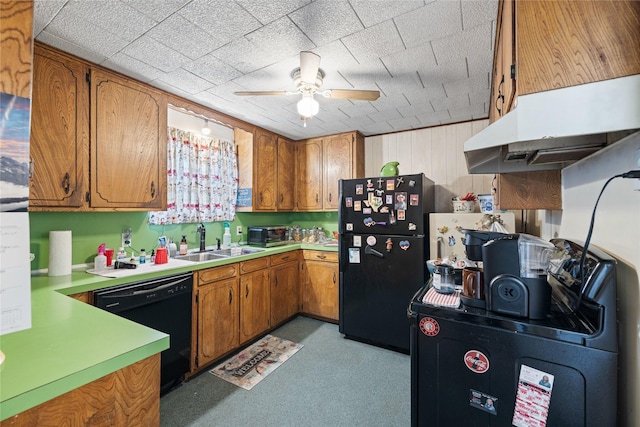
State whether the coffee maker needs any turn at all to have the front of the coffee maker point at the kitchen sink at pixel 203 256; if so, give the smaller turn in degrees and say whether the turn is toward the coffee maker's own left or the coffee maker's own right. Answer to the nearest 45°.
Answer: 0° — it already faces it

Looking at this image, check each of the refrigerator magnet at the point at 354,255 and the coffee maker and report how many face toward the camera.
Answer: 1

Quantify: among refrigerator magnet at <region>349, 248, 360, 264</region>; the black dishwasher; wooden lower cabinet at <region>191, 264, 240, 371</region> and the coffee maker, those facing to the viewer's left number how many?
1

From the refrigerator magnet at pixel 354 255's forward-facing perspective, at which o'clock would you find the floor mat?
The floor mat is roughly at 2 o'clock from the refrigerator magnet.

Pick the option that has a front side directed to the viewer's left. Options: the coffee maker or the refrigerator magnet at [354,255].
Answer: the coffee maker

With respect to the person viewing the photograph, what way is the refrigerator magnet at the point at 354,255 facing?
facing the viewer

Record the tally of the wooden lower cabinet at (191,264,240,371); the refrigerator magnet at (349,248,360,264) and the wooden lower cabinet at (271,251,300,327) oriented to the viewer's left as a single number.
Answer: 0

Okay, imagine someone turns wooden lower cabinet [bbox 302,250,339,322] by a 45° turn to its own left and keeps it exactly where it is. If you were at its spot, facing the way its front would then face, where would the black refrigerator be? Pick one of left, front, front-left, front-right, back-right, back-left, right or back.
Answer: front-left

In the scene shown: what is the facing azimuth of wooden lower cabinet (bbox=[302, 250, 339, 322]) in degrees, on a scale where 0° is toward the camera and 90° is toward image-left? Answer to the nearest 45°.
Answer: approximately 45°

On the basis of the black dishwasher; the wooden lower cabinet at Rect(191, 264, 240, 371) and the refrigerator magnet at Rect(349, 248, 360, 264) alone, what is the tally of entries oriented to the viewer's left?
0

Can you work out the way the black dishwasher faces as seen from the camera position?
facing the viewer and to the right of the viewer

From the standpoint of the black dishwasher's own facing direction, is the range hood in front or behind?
in front

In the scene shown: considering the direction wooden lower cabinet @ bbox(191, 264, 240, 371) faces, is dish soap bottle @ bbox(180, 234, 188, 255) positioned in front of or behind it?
behind

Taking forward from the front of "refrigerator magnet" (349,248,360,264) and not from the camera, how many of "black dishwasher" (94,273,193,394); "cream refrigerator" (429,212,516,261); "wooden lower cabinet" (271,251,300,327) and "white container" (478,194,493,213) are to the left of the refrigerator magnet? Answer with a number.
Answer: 2

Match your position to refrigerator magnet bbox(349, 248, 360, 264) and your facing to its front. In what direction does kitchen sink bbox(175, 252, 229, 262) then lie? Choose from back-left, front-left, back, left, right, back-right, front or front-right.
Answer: right

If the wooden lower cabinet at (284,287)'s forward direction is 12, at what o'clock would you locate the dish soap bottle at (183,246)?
The dish soap bottle is roughly at 4 o'clock from the wooden lower cabinet.

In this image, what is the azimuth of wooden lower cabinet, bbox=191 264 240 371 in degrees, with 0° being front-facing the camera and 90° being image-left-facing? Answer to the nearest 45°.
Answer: approximately 315°
